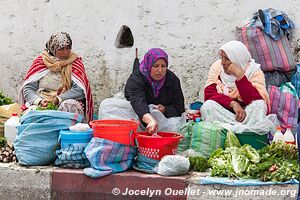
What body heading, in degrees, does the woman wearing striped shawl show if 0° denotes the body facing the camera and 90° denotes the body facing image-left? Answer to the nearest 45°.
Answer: approximately 0°

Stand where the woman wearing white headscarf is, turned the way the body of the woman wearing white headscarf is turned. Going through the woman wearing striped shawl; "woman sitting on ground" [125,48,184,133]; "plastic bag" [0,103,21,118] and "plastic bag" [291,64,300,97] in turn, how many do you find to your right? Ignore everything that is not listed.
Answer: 3

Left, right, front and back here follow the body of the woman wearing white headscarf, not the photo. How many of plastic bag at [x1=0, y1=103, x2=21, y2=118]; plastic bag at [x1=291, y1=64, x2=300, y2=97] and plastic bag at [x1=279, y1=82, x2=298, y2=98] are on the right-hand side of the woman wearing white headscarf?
1

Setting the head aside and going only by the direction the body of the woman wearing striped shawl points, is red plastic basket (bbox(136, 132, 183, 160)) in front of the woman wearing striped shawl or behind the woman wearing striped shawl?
in front

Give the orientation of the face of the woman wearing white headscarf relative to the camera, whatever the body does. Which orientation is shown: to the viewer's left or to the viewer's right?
to the viewer's left

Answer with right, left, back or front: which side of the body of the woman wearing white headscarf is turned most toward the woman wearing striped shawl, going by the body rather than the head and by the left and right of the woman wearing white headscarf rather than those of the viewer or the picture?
right

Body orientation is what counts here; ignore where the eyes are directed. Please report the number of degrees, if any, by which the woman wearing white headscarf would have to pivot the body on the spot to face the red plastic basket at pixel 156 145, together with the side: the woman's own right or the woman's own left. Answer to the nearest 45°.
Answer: approximately 45° to the woman's own right

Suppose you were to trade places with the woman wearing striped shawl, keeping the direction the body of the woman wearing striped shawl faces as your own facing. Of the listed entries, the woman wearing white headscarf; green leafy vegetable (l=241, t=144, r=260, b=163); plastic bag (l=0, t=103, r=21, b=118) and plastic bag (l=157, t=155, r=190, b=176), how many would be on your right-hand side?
1

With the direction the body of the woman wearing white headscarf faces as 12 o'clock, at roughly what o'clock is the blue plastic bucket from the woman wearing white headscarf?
The blue plastic bucket is roughly at 2 o'clock from the woman wearing white headscarf.

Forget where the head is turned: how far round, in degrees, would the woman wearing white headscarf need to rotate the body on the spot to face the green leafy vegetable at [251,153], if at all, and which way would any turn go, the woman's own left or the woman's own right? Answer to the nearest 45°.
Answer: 0° — they already face it

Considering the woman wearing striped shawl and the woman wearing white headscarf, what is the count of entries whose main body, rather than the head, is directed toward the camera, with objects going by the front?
2

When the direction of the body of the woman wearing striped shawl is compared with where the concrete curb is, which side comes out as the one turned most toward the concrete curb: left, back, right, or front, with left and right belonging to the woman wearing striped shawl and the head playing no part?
front
